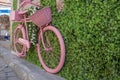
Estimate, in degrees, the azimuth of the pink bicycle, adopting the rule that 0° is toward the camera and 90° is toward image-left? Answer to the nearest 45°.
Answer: approximately 315°
